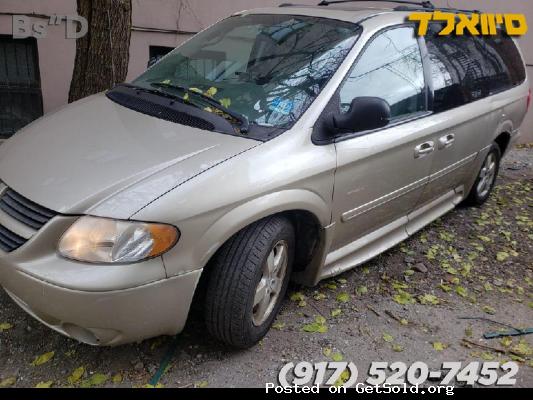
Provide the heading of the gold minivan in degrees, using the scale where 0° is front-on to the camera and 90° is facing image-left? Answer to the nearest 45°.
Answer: approximately 45°

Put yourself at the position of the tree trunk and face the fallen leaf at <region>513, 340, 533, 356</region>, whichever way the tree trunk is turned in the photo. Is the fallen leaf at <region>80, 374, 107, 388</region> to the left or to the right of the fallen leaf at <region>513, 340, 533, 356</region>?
right

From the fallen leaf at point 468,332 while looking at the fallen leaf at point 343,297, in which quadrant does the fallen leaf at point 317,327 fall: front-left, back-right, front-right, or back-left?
front-left

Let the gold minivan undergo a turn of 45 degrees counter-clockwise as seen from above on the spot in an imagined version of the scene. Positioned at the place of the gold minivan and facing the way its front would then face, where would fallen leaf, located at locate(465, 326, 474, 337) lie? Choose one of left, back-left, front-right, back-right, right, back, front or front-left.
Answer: left

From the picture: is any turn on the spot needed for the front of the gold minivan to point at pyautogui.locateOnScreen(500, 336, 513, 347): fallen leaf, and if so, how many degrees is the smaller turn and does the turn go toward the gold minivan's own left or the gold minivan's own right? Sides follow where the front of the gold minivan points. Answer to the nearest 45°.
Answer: approximately 135° to the gold minivan's own left

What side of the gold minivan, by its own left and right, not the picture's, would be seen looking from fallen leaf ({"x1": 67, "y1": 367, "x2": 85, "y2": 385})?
front

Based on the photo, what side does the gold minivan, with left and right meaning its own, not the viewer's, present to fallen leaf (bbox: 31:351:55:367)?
front
